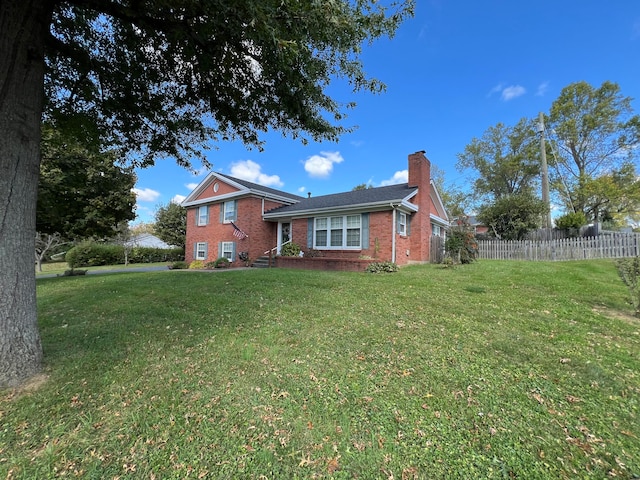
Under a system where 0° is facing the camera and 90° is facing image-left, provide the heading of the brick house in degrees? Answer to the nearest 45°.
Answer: approximately 45°

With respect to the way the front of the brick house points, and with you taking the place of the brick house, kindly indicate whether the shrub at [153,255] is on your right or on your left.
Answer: on your right

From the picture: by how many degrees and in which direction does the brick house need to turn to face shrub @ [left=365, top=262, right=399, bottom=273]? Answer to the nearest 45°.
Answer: approximately 90° to its left

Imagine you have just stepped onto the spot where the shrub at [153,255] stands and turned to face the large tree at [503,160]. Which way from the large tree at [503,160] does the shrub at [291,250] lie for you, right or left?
right

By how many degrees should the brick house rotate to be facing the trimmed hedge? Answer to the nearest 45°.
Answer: approximately 90° to its right

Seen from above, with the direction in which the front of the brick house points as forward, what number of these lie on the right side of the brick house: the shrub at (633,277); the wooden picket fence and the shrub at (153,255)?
1

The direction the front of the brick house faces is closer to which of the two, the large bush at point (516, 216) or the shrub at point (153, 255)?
the shrub

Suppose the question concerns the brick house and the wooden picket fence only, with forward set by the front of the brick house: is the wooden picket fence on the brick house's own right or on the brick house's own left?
on the brick house's own left

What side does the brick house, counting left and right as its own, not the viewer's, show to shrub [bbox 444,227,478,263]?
left

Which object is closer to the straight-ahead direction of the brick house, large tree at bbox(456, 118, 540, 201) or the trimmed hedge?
the trimmed hedge

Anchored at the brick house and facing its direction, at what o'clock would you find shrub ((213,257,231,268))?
The shrub is roughly at 2 o'clock from the brick house.

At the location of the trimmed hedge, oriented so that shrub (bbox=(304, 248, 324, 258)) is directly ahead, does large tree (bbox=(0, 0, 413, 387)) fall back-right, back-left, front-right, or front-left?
front-right

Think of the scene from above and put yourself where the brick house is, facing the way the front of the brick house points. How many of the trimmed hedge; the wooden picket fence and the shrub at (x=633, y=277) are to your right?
1

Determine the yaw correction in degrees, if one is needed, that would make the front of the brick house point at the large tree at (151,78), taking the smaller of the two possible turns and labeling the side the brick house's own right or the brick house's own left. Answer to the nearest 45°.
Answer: approximately 45° to the brick house's own left
